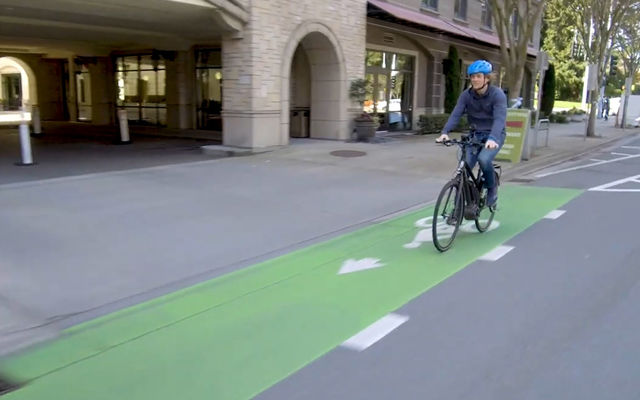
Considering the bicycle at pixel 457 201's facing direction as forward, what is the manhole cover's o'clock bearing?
The manhole cover is roughly at 4 o'clock from the bicycle.

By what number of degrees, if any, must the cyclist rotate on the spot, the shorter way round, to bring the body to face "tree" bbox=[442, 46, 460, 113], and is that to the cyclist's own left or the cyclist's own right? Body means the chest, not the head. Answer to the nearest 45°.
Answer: approximately 135° to the cyclist's own right

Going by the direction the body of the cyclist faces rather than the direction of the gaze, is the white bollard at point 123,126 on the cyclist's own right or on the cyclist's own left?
on the cyclist's own right

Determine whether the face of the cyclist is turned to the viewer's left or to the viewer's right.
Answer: to the viewer's left

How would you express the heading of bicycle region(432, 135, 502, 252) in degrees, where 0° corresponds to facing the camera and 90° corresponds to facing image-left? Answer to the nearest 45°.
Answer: approximately 45°

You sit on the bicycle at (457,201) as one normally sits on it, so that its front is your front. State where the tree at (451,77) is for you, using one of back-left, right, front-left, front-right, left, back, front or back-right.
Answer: back-right

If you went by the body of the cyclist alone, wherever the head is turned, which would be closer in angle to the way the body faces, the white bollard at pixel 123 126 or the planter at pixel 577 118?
the white bollard

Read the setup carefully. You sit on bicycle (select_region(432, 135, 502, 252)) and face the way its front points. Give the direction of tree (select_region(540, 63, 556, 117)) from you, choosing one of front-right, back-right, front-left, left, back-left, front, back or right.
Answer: back-right

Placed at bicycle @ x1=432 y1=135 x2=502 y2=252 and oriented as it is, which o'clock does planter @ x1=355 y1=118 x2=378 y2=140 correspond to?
The planter is roughly at 4 o'clock from the bicycle.

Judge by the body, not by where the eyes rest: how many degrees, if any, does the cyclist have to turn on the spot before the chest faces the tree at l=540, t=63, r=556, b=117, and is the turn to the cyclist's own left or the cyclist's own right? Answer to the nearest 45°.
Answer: approximately 135° to the cyclist's own right
